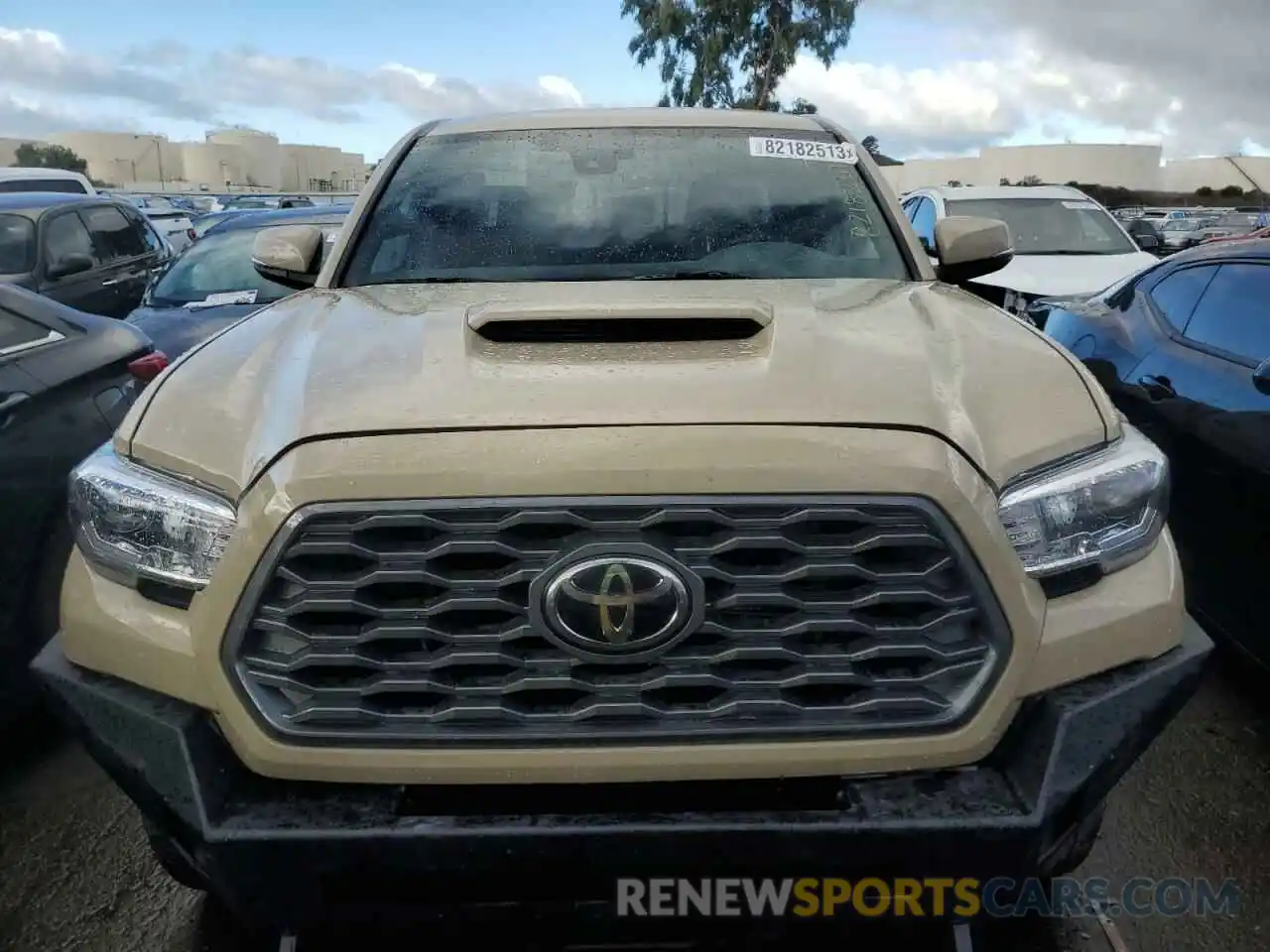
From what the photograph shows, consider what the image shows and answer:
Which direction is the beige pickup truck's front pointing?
toward the camera

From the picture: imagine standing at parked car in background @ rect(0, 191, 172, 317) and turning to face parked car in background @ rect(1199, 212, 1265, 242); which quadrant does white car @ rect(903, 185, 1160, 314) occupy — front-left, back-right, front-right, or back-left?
front-right

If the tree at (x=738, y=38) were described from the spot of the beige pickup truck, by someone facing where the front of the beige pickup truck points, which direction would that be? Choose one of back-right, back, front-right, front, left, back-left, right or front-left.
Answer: back

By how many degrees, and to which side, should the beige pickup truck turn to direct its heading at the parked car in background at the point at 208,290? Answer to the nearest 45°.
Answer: approximately 135° to its right

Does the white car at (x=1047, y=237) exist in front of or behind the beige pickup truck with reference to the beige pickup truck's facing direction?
behind

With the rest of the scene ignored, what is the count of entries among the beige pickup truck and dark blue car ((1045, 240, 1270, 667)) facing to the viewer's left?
0

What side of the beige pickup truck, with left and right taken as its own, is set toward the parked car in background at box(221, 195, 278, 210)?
back

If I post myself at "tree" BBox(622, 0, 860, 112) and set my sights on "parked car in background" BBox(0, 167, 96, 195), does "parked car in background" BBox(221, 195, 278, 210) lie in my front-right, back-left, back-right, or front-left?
front-right
